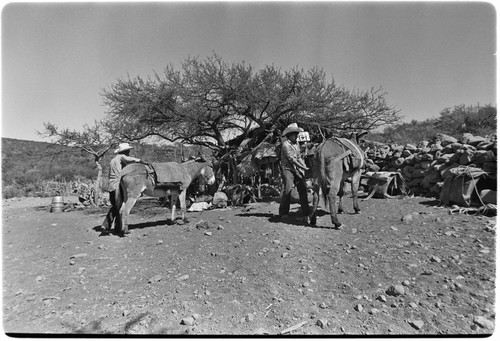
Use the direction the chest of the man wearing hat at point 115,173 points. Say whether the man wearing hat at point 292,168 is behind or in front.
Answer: in front

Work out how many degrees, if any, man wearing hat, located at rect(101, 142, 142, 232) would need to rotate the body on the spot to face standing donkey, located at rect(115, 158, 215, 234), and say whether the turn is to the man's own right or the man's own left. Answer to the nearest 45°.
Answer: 0° — they already face it

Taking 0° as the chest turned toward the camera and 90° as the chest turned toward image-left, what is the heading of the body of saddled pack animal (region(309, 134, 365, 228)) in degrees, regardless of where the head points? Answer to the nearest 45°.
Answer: approximately 225°

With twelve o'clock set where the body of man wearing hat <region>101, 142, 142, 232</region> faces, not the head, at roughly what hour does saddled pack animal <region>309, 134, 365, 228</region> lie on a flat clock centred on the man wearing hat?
The saddled pack animal is roughly at 1 o'clock from the man wearing hat.

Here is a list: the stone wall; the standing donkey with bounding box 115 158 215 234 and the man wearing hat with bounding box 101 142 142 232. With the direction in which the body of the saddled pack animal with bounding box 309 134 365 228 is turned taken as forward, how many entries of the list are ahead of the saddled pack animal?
1

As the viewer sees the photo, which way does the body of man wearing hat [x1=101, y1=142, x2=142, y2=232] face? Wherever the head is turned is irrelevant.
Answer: to the viewer's right

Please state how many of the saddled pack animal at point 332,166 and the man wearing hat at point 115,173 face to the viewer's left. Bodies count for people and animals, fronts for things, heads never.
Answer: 0

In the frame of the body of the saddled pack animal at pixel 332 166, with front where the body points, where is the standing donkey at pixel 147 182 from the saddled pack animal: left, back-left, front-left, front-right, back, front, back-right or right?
back-left
